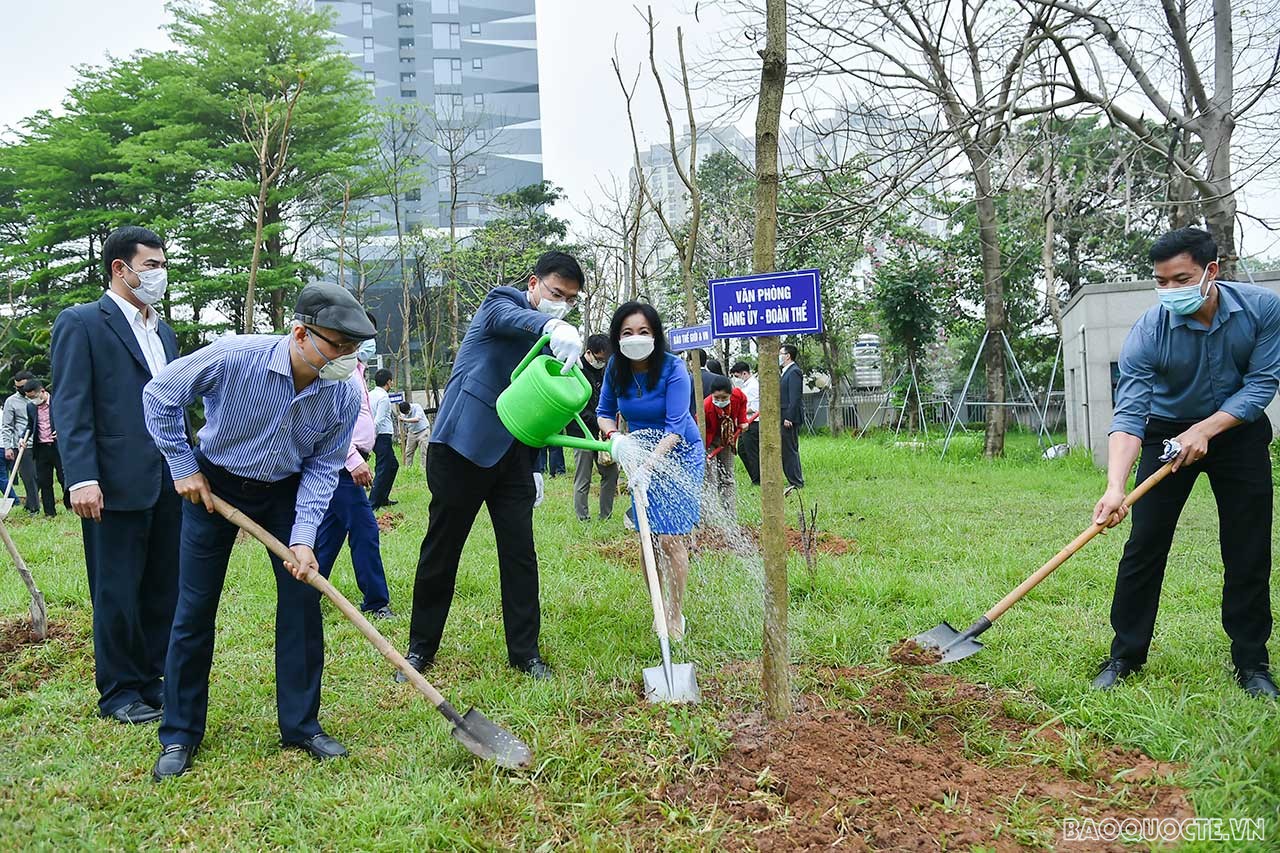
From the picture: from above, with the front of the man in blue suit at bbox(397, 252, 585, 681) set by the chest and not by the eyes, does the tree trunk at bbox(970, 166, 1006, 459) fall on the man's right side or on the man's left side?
on the man's left side

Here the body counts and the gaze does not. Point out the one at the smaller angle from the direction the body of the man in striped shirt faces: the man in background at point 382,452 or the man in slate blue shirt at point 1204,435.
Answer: the man in slate blue shirt

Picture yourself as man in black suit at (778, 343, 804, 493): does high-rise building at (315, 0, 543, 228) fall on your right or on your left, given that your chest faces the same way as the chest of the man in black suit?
on your right

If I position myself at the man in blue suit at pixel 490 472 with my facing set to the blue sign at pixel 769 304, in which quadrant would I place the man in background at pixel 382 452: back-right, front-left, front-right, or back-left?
back-left

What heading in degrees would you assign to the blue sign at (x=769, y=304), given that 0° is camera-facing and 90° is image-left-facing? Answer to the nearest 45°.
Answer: approximately 0°

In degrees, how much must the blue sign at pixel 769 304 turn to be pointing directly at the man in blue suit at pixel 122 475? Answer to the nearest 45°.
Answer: approximately 90° to its right

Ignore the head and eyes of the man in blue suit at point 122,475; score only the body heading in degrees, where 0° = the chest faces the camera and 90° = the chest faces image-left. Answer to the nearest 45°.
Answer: approximately 315°
